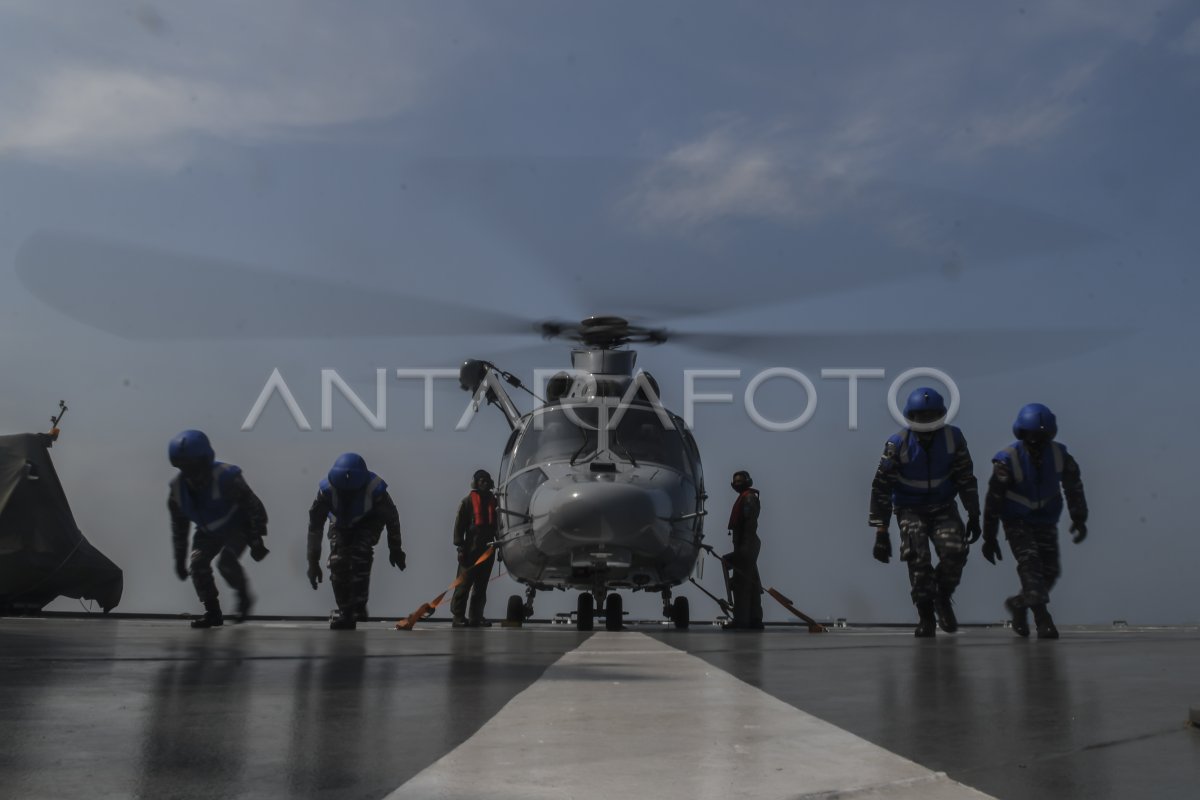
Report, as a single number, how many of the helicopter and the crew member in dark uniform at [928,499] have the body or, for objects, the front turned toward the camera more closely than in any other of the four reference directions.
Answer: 2

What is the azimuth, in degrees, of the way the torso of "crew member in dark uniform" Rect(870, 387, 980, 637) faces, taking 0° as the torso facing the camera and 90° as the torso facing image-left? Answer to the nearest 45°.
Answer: approximately 0°

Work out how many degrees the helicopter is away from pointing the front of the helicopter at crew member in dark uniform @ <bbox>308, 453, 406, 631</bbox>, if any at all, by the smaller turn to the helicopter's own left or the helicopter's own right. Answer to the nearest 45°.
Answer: approximately 45° to the helicopter's own right

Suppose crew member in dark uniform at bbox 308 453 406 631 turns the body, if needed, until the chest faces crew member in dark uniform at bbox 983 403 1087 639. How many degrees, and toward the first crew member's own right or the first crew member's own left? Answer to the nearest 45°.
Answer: approximately 45° to the first crew member's own left

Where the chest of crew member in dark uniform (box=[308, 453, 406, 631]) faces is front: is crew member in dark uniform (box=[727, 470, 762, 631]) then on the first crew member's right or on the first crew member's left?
on the first crew member's left
